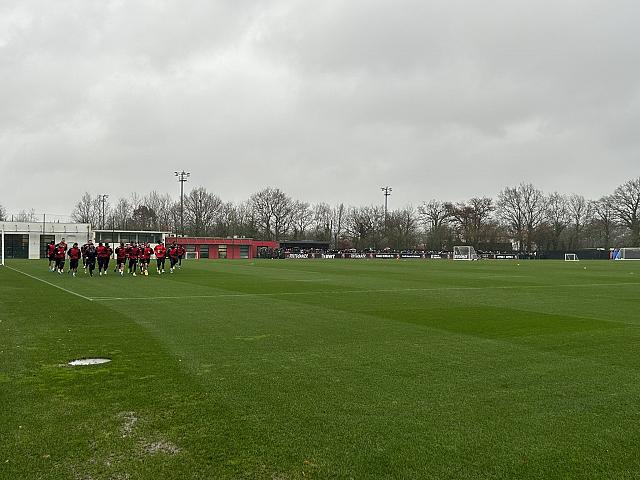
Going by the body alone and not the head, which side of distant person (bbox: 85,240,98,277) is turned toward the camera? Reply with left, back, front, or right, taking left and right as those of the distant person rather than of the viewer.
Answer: front
